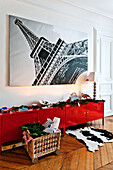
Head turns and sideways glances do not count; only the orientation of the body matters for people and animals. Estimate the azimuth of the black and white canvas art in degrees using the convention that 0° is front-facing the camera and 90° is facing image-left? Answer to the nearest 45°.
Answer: approximately 315°

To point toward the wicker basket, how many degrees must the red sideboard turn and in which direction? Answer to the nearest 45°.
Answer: approximately 45° to its right

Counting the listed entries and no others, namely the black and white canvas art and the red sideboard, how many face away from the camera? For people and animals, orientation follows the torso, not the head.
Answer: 0

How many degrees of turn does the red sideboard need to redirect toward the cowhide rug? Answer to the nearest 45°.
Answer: approximately 45° to its left

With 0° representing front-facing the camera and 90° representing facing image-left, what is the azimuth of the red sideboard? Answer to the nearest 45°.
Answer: approximately 315°
